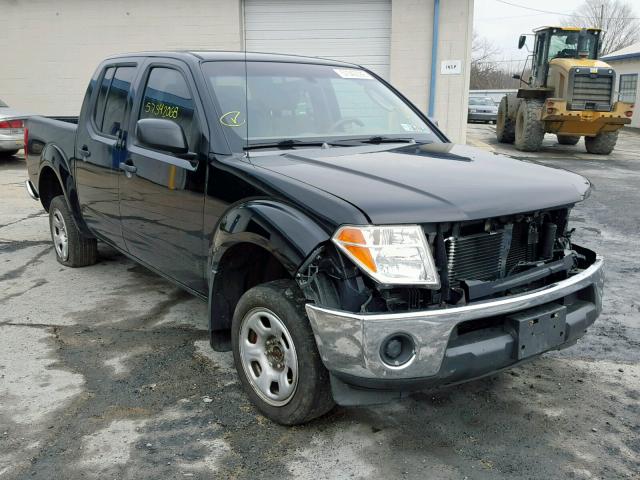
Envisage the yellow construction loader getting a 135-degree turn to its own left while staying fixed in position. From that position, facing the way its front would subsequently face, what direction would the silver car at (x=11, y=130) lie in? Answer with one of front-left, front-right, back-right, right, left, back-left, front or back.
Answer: front-right

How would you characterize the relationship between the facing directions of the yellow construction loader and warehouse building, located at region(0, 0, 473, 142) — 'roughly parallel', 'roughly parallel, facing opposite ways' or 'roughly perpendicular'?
roughly parallel, facing opposite ways

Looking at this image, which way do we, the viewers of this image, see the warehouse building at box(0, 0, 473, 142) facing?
facing the viewer

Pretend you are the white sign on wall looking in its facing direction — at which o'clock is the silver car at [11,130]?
The silver car is roughly at 2 o'clock from the white sign on wall.

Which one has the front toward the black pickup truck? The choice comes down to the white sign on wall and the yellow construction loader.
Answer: the white sign on wall

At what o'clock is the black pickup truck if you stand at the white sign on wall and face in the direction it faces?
The black pickup truck is roughly at 12 o'clock from the white sign on wall.

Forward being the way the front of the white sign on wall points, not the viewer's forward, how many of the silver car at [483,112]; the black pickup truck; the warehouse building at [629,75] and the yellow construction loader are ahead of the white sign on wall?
1

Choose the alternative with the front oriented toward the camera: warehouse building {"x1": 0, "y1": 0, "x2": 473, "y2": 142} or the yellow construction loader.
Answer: the warehouse building

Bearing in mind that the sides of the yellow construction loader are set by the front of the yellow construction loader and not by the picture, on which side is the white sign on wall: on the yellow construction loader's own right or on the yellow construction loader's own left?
on the yellow construction loader's own left

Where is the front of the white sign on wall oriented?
toward the camera

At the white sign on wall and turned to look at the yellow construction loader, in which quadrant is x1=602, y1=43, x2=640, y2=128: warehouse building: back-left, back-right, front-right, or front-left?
front-left

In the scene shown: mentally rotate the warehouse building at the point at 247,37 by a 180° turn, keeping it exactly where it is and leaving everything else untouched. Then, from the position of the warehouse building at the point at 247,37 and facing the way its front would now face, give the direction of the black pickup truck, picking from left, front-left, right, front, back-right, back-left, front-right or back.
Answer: back

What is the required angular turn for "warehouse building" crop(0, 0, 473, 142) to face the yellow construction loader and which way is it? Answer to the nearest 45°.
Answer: approximately 90° to its left

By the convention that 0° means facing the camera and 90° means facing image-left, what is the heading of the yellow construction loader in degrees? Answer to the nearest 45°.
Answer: approximately 135°

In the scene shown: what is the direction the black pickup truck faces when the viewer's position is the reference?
facing the viewer and to the right of the viewer

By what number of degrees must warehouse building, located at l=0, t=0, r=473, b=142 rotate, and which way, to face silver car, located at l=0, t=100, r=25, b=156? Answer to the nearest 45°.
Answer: approximately 45° to its right
